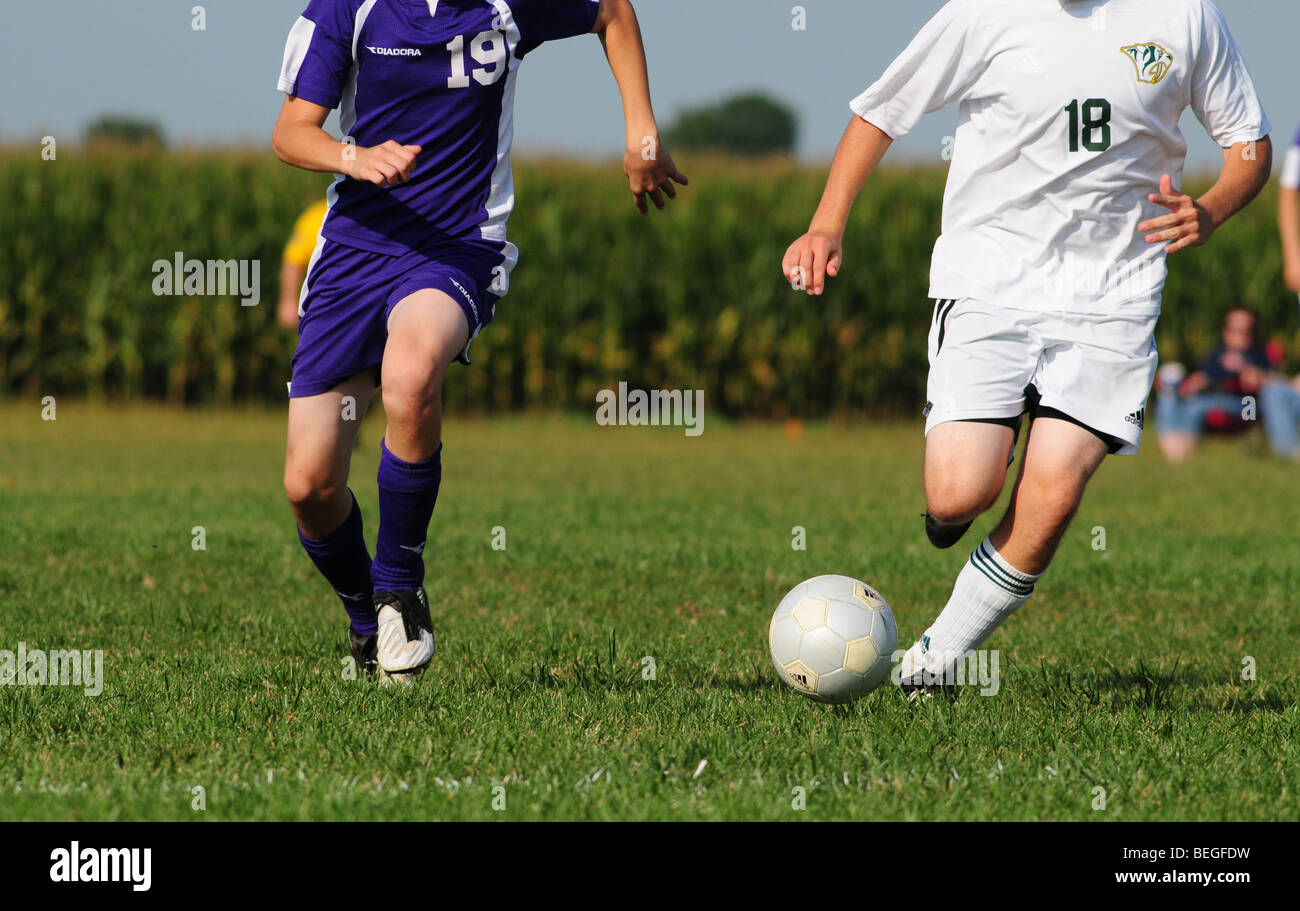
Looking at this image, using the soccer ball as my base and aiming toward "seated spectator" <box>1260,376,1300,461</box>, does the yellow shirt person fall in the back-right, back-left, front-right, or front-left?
front-left

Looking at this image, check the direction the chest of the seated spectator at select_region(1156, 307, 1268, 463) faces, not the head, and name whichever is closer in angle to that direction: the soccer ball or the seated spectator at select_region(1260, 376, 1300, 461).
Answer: the soccer ball

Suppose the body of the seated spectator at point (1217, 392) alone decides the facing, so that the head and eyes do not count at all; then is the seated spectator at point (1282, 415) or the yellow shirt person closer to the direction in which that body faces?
the yellow shirt person

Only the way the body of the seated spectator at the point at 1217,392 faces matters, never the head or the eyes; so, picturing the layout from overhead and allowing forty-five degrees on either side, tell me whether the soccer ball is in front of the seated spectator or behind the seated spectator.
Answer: in front

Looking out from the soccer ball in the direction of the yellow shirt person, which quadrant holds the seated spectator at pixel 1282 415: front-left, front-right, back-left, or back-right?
front-right

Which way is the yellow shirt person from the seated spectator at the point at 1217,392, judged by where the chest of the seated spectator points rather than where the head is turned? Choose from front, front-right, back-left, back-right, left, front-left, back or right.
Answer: front

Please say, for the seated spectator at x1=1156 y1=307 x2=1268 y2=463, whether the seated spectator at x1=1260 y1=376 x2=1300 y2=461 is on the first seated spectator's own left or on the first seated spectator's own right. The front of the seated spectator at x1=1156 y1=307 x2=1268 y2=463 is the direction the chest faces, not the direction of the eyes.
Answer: on the first seated spectator's own left

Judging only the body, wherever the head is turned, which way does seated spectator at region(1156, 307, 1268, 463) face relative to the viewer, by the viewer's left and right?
facing the viewer and to the left of the viewer
